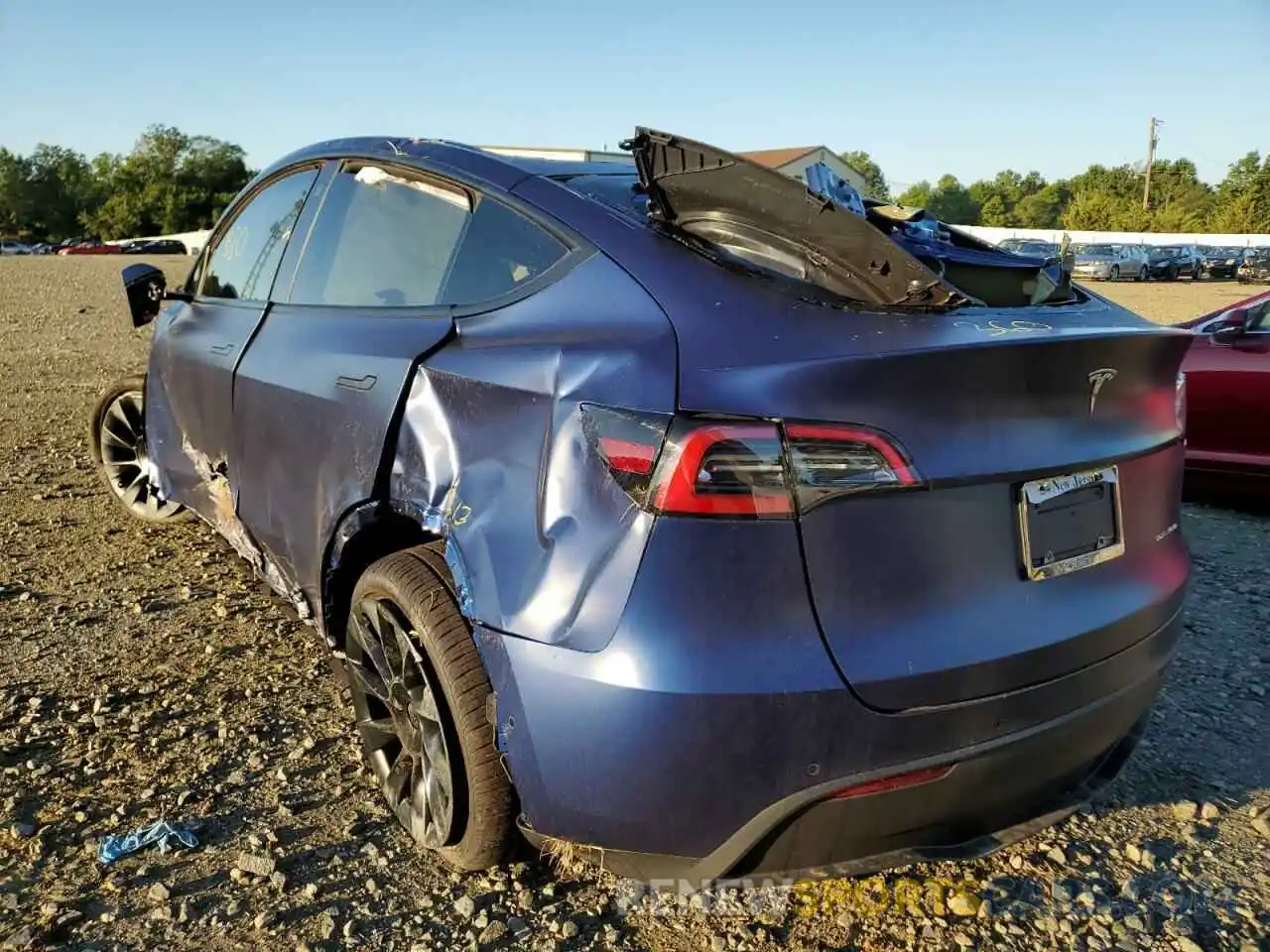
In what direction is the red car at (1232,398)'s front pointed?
to the viewer's left

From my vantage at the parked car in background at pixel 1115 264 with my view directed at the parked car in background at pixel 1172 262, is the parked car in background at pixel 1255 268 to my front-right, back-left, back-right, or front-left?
front-right

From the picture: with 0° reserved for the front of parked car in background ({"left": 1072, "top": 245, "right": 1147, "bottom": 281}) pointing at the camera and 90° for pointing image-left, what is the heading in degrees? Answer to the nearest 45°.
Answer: approximately 45°

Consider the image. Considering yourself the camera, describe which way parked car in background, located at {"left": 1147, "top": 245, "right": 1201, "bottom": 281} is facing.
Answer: facing the viewer and to the left of the viewer

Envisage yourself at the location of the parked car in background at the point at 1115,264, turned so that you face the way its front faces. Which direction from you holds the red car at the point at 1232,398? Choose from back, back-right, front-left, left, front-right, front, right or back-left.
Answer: front-left

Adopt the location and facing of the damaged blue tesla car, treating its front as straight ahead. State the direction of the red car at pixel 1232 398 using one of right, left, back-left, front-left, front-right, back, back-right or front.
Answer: right

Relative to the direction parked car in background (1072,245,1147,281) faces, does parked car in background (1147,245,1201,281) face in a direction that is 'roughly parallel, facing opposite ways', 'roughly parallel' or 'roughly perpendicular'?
roughly parallel

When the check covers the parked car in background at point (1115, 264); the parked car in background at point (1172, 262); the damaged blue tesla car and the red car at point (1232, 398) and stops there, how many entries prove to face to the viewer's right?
0

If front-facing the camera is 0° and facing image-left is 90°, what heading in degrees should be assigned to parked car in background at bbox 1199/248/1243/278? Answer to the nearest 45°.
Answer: approximately 45°
